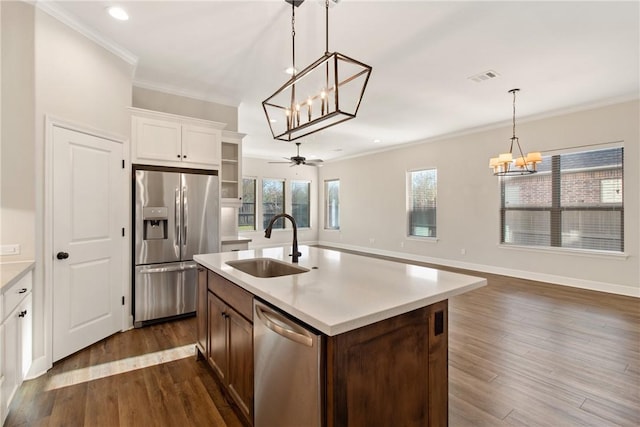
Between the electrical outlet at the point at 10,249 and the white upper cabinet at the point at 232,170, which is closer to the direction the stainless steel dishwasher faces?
the electrical outlet

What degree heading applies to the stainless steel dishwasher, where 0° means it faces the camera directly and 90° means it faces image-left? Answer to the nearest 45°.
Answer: approximately 45°

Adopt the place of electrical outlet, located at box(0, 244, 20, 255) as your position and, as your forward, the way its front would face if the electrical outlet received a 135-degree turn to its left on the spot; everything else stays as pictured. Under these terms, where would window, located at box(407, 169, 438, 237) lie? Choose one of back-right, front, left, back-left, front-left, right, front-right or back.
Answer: front-right

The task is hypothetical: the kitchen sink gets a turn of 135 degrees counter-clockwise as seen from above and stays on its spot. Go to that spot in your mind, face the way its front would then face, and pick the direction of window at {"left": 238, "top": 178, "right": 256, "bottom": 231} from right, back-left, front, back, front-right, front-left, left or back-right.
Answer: left

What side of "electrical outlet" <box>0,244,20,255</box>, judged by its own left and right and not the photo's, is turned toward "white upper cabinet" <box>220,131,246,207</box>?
left

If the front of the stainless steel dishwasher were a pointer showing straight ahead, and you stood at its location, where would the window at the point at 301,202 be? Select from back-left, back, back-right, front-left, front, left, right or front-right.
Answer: back-right

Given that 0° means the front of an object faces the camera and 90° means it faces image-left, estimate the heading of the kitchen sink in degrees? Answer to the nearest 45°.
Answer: approximately 45°

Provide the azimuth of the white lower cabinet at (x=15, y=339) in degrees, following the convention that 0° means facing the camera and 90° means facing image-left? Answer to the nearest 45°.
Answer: approximately 270°

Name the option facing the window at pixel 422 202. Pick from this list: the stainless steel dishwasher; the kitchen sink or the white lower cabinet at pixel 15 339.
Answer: the white lower cabinet

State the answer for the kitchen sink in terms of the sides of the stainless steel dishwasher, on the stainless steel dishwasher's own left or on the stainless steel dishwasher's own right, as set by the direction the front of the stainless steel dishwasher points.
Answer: on the stainless steel dishwasher's own right
